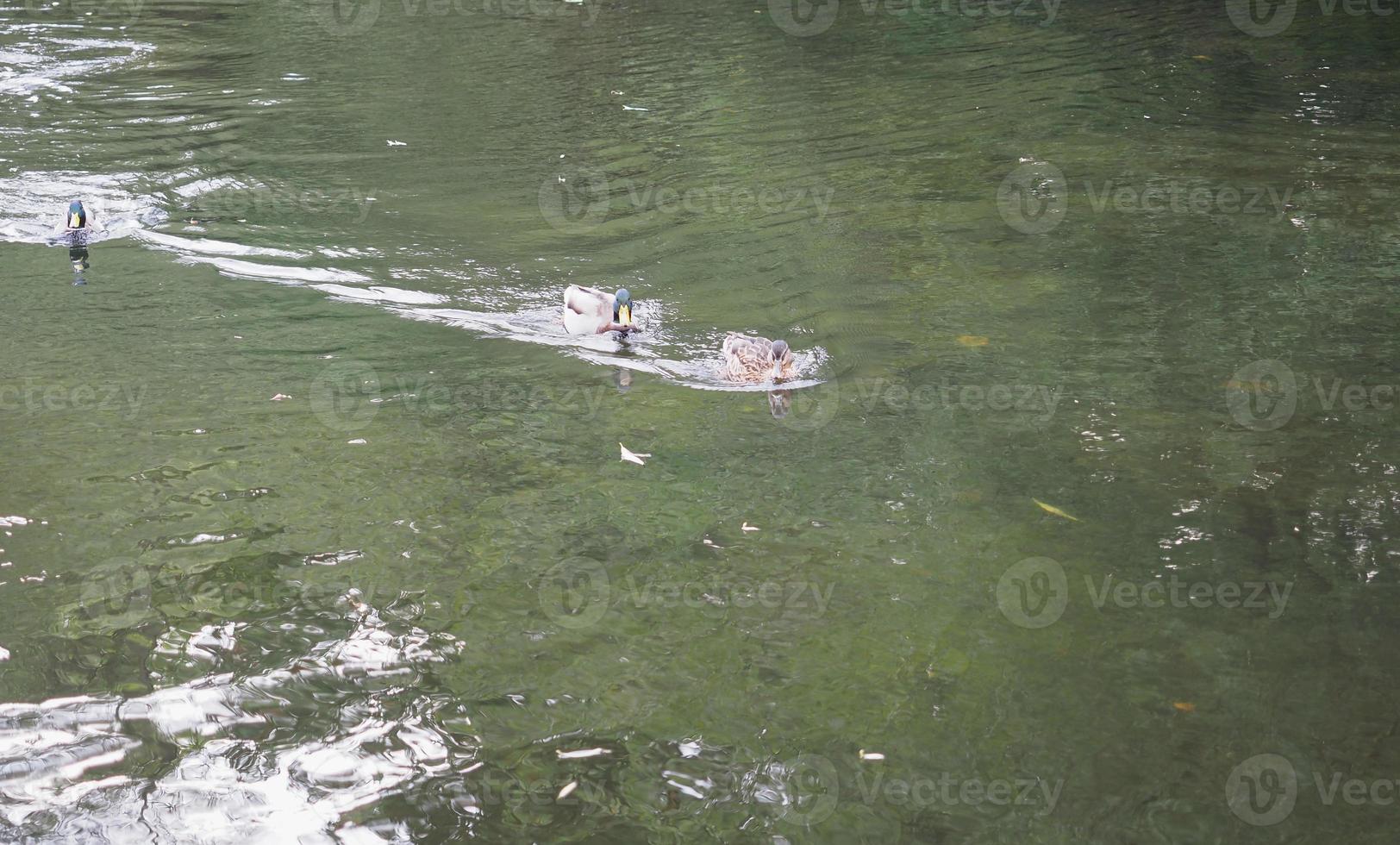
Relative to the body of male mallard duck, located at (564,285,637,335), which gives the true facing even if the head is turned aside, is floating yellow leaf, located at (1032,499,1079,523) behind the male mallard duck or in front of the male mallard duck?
in front

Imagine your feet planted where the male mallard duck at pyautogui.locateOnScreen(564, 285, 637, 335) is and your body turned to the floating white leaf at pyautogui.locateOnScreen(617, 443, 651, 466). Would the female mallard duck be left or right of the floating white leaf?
left

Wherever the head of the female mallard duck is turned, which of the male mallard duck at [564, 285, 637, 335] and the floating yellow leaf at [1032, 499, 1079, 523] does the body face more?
the floating yellow leaf

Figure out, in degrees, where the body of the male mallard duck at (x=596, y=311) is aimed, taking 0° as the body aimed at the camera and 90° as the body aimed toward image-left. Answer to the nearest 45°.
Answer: approximately 315°

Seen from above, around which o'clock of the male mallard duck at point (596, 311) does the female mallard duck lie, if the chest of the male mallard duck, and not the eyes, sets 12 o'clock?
The female mallard duck is roughly at 12 o'clock from the male mallard duck.

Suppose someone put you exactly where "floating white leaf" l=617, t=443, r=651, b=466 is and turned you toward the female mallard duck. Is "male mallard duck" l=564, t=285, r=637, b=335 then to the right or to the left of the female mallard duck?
left

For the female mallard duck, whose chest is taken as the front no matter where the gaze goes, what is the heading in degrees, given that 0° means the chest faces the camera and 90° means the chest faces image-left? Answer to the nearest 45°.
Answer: approximately 315°

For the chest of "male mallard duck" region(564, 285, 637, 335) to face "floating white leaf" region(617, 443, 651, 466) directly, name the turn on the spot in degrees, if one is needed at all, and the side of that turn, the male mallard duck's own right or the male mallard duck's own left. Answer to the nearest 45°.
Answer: approximately 45° to the male mallard duck's own right

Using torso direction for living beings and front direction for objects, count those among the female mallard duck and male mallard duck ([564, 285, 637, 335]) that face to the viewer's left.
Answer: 0

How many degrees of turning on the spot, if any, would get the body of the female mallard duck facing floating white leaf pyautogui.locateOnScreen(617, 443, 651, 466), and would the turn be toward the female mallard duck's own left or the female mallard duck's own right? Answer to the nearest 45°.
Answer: approximately 90° to the female mallard duck's own right
